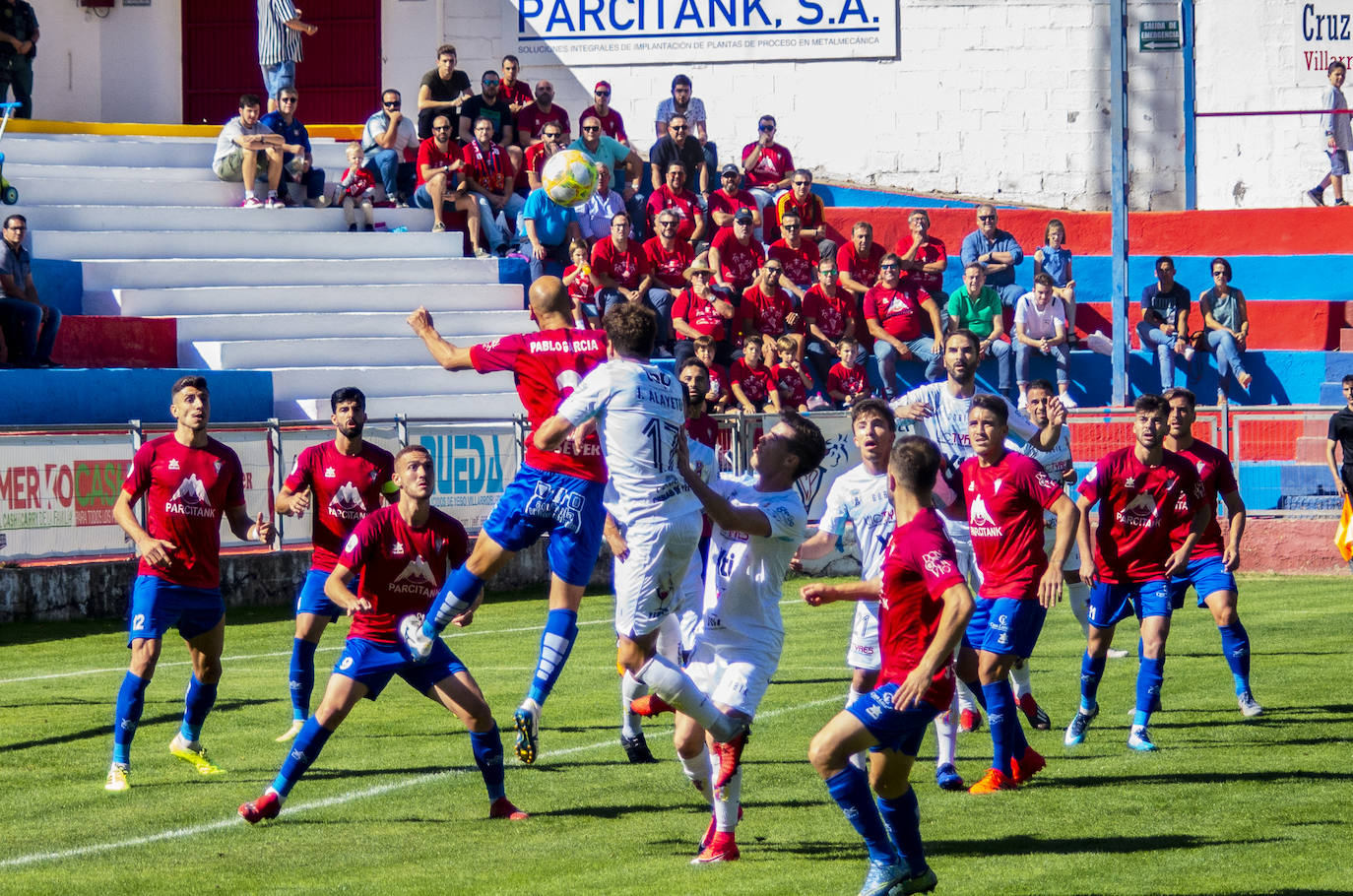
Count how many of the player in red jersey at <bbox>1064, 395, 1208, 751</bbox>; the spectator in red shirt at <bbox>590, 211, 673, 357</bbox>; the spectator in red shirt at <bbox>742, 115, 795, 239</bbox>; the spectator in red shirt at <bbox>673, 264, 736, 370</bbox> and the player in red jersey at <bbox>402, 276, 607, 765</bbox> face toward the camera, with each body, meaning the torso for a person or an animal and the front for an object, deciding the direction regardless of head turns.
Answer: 4

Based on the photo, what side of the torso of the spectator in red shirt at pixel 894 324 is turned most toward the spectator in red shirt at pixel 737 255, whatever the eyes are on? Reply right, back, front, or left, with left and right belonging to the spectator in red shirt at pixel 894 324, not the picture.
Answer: right

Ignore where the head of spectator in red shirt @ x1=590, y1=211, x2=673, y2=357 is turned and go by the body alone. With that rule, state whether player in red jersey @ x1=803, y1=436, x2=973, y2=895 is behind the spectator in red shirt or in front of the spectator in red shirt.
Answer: in front

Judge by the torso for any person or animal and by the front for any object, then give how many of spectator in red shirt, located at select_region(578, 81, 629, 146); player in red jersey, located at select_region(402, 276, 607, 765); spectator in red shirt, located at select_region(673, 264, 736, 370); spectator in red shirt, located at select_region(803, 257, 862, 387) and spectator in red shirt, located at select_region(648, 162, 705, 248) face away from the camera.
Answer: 1

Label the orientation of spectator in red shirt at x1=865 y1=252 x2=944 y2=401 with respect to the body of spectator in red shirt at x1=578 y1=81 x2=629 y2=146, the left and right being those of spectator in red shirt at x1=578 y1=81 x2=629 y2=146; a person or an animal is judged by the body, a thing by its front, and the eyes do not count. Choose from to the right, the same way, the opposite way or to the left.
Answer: the same way

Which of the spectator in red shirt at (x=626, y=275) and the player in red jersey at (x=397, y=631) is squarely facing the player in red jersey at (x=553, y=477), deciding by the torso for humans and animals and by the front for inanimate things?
the spectator in red shirt

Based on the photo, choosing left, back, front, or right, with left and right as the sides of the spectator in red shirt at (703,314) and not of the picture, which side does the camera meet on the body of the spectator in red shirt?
front

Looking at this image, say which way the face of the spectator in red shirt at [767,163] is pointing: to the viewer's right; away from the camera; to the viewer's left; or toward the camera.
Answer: toward the camera

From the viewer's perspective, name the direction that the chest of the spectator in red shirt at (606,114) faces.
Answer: toward the camera

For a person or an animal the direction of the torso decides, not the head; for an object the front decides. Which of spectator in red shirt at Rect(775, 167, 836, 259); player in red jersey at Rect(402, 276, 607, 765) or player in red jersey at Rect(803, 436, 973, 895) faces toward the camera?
the spectator in red shirt

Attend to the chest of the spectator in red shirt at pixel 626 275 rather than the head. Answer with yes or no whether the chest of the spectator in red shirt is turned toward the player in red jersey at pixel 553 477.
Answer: yes

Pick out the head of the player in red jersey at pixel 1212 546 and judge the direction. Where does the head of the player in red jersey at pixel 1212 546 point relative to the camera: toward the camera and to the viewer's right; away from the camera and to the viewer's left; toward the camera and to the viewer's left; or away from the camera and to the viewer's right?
toward the camera and to the viewer's left

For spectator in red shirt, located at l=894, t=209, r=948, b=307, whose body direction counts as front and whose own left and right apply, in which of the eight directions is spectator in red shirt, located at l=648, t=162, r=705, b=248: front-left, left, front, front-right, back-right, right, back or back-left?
right

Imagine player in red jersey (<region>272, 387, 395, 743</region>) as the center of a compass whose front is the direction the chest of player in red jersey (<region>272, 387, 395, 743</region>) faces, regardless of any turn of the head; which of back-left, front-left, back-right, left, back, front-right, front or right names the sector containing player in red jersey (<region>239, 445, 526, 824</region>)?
front
